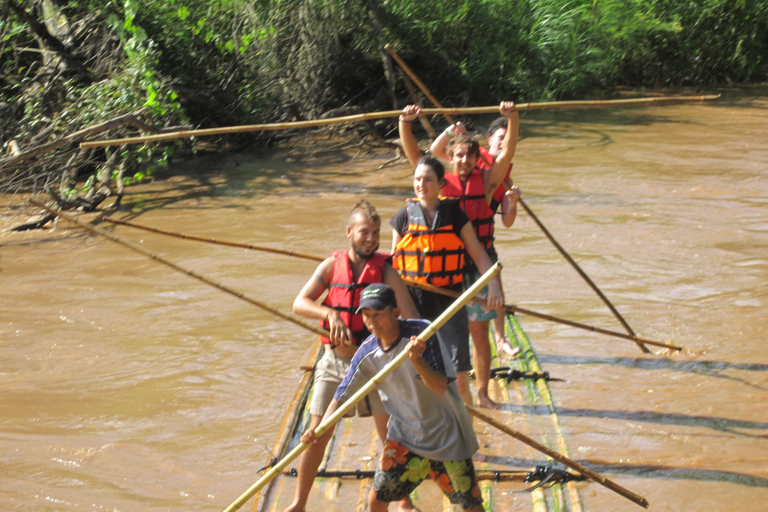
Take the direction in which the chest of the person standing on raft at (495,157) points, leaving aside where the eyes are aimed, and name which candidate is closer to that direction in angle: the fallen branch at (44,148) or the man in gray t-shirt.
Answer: the man in gray t-shirt

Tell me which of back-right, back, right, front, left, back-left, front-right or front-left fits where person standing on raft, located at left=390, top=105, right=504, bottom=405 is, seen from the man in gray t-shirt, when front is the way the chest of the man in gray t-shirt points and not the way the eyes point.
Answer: back-right

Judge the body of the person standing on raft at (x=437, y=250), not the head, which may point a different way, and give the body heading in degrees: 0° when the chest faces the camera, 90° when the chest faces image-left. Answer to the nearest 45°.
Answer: approximately 0°

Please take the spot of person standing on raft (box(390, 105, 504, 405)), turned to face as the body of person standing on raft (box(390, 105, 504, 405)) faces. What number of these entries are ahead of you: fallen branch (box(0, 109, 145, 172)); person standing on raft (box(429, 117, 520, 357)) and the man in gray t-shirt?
1

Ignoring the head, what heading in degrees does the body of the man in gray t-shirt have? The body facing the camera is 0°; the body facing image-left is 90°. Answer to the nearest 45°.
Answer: approximately 45°

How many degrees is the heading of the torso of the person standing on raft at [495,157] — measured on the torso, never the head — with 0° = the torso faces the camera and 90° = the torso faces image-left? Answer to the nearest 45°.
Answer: approximately 0°

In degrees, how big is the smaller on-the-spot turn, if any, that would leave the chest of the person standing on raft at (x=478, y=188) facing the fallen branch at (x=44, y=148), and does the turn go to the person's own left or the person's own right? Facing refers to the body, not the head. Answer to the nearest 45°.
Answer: approximately 135° to the person's own right

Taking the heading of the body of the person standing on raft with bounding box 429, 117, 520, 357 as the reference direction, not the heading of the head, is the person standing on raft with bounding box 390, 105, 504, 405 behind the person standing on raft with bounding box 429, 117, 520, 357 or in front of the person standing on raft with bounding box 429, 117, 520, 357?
in front

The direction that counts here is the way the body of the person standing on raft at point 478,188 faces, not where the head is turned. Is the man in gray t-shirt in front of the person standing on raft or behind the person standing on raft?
in front

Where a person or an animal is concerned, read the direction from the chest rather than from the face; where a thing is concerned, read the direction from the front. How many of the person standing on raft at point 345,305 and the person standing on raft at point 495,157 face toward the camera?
2
